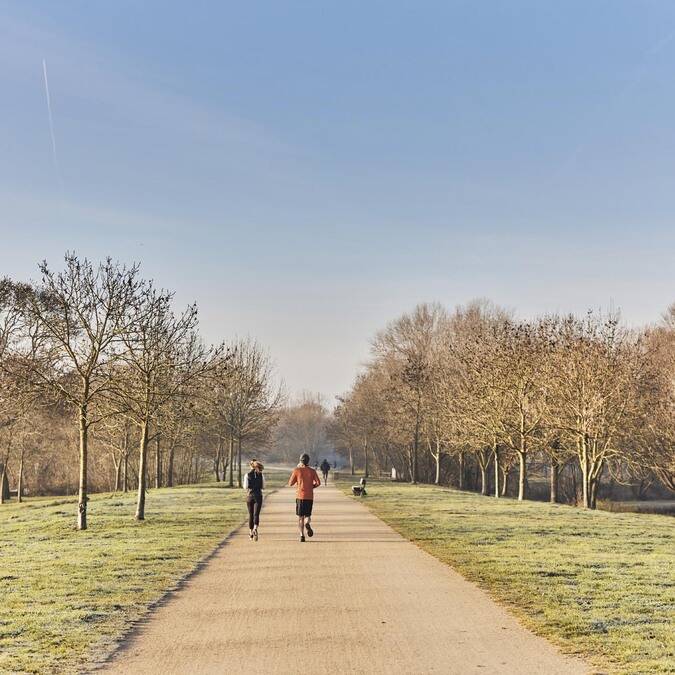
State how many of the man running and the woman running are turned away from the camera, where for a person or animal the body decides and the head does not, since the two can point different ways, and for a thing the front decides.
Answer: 2

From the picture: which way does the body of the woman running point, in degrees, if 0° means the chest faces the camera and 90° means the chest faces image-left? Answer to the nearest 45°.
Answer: approximately 180°

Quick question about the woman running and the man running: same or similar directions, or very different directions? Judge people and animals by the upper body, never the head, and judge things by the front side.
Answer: same or similar directions

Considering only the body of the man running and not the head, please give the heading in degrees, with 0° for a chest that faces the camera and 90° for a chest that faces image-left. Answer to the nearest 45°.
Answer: approximately 180°

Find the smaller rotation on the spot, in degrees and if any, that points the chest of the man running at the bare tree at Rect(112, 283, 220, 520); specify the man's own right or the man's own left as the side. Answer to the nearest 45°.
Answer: approximately 45° to the man's own left

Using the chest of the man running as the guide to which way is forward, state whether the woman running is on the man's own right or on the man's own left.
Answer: on the man's own left

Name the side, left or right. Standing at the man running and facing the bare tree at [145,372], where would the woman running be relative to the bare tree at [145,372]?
left

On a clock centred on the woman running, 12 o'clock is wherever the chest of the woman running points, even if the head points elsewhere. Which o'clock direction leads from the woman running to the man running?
The man running is roughly at 4 o'clock from the woman running.

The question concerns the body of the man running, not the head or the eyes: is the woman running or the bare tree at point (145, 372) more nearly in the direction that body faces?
the bare tree
